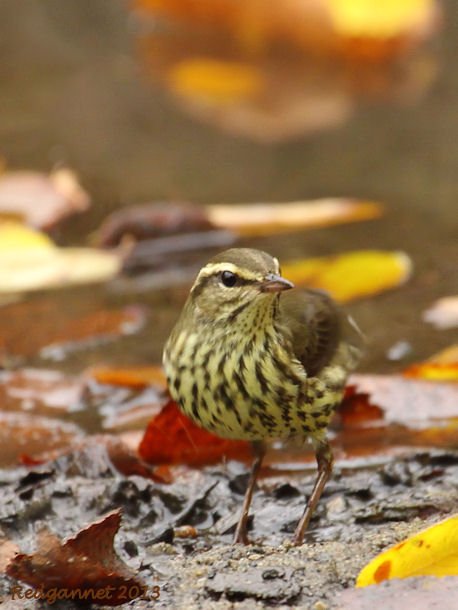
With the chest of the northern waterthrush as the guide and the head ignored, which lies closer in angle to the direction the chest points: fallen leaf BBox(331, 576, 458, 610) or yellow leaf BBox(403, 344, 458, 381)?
the fallen leaf

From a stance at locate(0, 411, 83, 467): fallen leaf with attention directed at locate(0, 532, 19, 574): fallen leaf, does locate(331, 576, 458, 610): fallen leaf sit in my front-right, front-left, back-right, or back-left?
front-left

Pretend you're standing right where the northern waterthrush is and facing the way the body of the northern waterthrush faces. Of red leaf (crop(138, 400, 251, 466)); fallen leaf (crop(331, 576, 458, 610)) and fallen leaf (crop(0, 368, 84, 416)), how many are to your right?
2

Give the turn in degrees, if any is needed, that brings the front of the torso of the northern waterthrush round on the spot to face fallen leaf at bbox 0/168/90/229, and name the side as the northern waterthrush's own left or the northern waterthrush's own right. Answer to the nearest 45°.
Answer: approximately 135° to the northern waterthrush's own right

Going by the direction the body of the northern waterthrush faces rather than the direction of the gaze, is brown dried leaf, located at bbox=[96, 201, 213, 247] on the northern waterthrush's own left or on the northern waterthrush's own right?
on the northern waterthrush's own right

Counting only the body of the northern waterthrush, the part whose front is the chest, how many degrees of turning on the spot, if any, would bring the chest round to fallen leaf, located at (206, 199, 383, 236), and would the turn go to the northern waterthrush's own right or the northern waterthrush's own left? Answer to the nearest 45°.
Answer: approximately 135° to the northern waterthrush's own right

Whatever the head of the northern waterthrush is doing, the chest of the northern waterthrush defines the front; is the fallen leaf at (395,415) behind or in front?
behind

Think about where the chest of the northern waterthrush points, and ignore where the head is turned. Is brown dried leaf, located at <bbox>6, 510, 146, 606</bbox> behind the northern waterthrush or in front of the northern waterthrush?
in front

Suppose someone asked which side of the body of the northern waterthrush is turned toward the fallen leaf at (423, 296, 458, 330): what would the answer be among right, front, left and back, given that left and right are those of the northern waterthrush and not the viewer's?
back

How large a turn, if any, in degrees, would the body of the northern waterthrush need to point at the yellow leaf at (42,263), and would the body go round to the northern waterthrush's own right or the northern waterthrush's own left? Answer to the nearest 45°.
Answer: approximately 135° to the northern waterthrush's own right

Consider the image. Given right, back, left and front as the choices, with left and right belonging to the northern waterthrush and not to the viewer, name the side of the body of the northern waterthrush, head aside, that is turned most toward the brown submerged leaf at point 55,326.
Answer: right

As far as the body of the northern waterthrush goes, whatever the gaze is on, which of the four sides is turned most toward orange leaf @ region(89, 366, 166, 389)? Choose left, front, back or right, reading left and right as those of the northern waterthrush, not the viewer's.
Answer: right

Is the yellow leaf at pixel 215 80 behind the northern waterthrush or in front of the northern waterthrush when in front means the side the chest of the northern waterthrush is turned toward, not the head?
behind

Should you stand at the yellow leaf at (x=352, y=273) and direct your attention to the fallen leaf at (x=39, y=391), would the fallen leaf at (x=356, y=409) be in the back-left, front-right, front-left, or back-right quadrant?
front-left

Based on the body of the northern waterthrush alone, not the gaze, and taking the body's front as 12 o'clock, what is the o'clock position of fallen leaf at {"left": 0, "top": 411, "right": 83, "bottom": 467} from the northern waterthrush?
The fallen leaf is roughly at 3 o'clock from the northern waterthrush.

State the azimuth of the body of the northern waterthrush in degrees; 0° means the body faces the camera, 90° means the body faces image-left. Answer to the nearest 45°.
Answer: approximately 45°
